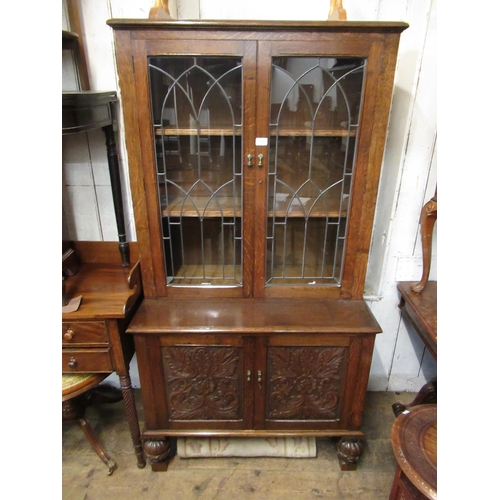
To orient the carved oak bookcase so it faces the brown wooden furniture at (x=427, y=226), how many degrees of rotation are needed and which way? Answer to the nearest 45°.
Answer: approximately 90° to its left

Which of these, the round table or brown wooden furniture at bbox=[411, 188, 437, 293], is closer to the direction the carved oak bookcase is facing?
the round table

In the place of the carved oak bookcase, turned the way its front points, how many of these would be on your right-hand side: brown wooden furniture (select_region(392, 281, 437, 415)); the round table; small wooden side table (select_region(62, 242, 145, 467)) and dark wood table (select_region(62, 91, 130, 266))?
2

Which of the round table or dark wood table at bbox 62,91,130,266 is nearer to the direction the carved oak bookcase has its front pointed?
the round table

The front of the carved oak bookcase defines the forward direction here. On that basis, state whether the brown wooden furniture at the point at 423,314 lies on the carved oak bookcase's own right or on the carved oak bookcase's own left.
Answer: on the carved oak bookcase's own left

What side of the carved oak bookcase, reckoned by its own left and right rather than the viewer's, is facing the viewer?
front

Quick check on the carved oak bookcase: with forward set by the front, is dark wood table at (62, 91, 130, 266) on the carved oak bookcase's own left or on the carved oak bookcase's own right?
on the carved oak bookcase's own right

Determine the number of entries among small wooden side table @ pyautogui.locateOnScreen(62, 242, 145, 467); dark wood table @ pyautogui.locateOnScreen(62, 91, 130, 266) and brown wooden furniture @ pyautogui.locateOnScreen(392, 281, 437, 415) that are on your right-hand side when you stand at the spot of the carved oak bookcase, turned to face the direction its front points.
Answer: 2

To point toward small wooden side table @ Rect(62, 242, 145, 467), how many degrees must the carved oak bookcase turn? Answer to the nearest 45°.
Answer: approximately 90° to its right

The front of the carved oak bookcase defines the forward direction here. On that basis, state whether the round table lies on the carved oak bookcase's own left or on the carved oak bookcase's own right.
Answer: on the carved oak bookcase's own left

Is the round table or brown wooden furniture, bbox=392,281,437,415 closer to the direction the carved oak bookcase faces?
the round table

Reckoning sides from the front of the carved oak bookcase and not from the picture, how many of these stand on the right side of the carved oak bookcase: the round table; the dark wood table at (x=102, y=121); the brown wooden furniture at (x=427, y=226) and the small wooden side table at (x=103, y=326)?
2

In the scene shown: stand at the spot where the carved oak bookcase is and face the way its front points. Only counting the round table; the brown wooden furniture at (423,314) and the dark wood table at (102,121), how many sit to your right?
1
